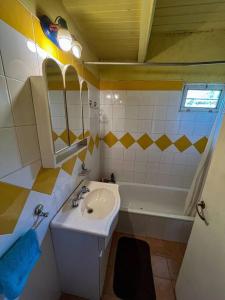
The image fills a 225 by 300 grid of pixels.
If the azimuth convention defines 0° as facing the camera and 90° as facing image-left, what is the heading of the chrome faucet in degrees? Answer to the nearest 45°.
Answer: approximately 270°

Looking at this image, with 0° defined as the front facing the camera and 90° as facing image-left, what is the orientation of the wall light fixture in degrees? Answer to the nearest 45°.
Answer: approximately 315°

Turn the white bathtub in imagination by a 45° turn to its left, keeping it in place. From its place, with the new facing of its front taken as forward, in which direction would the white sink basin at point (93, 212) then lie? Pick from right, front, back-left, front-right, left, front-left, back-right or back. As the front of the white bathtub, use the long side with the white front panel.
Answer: right

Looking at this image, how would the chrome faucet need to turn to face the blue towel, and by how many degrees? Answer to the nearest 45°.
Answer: approximately 135° to its right

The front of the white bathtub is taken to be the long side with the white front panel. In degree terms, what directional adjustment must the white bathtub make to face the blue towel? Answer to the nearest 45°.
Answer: approximately 45° to its right

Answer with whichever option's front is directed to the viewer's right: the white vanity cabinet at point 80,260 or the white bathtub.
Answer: the white vanity cabinet

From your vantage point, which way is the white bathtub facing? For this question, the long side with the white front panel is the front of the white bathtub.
toward the camera

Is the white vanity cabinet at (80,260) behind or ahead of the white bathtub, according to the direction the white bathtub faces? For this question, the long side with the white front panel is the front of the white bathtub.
ahead

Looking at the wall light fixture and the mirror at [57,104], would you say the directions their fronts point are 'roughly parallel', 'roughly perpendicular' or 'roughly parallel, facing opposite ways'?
roughly parallel

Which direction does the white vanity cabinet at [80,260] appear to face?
to the viewer's right

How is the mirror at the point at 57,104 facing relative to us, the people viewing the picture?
facing the viewer and to the right of the viewer

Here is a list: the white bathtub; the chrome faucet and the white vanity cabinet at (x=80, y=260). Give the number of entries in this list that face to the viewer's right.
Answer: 2

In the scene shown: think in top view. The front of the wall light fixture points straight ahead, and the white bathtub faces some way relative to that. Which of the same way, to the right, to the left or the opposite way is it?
to the right

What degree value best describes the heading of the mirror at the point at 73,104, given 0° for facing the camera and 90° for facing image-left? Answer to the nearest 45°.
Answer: approximately 315°

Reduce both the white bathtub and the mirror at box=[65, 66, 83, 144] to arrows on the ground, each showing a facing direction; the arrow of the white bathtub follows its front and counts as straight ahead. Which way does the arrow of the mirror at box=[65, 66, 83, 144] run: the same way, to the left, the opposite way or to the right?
to the left
